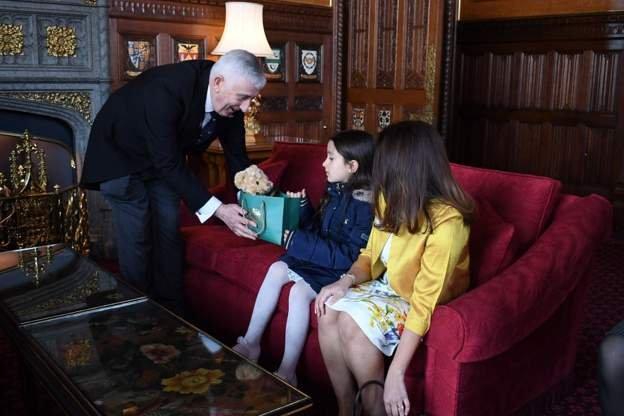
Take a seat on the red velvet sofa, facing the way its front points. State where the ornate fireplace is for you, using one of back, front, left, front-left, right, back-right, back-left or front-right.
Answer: right

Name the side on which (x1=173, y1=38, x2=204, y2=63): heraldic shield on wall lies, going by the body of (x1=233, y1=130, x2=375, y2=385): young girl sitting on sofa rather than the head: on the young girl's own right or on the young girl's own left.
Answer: on the young girl's own right

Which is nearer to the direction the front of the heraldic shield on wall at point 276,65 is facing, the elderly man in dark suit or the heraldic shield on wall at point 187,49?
the elderly man in dark suit

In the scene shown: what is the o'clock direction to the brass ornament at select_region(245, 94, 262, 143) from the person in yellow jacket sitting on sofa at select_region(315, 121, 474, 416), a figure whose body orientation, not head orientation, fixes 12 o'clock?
The brass ornament is roughly at 4 o'clock from the person in yellow jacket sitting on sofa.

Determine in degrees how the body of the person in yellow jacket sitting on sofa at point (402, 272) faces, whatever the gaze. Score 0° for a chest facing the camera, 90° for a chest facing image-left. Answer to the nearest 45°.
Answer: approximately 45°

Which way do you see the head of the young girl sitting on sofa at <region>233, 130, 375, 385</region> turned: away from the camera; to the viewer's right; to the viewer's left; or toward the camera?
to the viewer's left

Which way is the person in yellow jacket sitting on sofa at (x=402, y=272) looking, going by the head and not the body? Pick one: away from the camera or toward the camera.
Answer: away from the camera

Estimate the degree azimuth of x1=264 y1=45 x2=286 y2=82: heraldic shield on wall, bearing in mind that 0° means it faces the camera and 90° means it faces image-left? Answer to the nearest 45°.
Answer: approximately 0°

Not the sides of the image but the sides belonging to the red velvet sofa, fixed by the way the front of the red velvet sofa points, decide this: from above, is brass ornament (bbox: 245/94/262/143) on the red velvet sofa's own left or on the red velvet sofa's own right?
on the red velvet sofa's own right

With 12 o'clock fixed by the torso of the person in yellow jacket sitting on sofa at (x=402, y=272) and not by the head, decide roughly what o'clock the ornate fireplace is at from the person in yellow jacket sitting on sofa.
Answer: The ornate fireplace is roughly at 3 o'clock from the person in yellow jacket sitting on sofa.

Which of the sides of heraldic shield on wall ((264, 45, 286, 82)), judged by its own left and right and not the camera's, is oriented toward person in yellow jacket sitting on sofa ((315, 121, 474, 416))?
front

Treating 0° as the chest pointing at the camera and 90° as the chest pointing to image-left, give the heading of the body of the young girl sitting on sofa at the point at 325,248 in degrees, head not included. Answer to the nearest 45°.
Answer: approximately 45°

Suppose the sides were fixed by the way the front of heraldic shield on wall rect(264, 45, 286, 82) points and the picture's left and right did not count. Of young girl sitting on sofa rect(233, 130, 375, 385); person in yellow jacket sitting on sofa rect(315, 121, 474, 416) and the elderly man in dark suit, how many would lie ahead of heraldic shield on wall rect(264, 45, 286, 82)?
3
